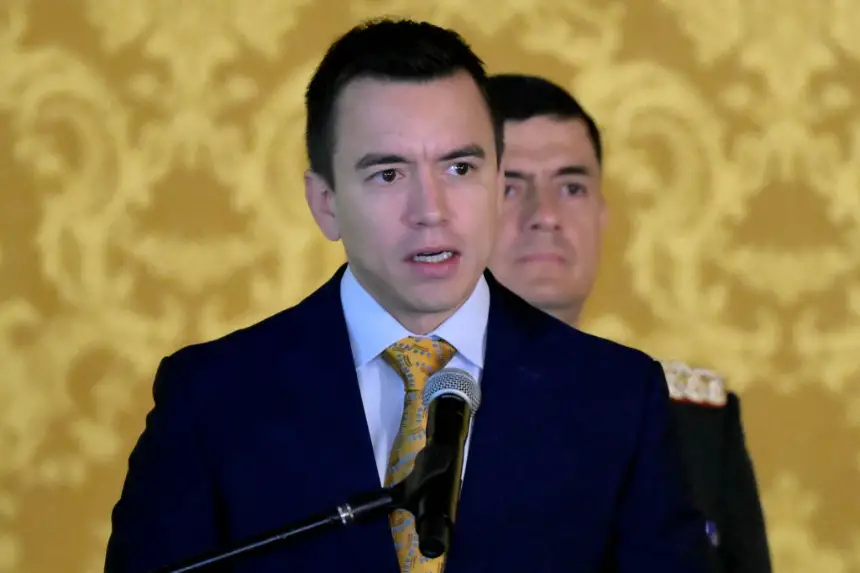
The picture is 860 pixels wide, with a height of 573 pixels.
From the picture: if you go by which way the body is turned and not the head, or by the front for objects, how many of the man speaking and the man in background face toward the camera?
2

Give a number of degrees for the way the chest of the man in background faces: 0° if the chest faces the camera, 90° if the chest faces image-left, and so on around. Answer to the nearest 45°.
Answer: approximately 0°
